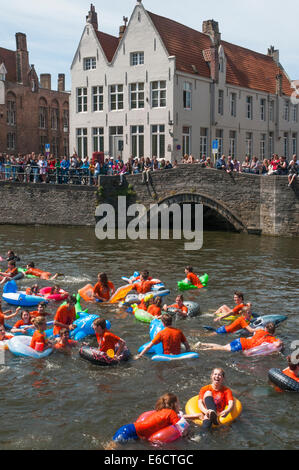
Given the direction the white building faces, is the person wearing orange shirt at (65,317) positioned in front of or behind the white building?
in front

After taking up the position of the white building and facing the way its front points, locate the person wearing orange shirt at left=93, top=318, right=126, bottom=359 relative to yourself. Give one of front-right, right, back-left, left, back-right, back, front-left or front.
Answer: front-left

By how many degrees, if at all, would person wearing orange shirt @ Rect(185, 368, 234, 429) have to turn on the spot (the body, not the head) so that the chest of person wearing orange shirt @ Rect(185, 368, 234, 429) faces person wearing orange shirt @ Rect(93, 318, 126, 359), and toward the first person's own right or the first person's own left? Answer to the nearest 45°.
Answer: approximately 135° to the first person's own right

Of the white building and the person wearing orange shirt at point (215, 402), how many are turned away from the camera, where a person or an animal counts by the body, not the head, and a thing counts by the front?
0

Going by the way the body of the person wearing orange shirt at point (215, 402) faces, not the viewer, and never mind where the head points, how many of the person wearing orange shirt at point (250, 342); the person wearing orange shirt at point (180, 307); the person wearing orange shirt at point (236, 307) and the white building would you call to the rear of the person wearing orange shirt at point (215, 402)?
4

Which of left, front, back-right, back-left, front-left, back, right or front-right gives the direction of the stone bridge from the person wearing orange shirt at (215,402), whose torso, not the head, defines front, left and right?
back

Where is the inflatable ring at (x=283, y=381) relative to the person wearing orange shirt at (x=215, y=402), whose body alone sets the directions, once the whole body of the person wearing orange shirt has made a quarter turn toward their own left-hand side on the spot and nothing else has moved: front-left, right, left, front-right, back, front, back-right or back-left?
front-left

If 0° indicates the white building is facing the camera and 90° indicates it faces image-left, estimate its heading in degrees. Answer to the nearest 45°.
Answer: approximately 45°

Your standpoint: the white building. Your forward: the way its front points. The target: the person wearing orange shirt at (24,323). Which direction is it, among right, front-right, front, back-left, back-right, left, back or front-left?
front-left

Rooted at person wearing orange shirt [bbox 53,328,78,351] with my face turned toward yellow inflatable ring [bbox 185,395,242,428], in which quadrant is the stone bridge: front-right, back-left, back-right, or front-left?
back-left
